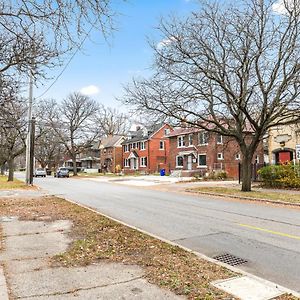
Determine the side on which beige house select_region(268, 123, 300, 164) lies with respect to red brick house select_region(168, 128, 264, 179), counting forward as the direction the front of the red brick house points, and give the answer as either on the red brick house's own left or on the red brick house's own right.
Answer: on the red brick house's own left

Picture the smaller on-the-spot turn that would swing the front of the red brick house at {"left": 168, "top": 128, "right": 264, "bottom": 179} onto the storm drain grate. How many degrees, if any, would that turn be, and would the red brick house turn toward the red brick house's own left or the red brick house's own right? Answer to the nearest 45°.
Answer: approximately 45° to the red brick house's own left

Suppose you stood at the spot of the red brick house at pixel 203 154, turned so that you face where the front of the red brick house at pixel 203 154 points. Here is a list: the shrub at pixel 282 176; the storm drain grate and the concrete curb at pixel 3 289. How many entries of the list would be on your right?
0

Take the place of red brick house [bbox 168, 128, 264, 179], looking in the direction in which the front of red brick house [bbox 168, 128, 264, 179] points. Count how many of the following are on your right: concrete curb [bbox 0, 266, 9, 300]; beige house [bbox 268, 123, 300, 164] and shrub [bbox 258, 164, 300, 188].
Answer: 0

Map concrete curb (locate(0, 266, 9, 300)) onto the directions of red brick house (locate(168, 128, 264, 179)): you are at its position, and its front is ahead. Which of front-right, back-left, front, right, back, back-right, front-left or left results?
front-left

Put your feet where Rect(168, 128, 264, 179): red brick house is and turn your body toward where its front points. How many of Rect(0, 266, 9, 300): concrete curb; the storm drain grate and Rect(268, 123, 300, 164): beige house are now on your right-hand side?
0

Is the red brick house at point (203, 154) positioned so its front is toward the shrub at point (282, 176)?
no

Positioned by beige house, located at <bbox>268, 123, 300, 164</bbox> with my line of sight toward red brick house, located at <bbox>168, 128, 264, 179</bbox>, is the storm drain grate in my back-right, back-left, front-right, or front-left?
back-left

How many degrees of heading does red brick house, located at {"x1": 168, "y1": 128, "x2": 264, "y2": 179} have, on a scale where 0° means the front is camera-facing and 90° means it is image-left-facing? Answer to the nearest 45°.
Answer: approximately 45°

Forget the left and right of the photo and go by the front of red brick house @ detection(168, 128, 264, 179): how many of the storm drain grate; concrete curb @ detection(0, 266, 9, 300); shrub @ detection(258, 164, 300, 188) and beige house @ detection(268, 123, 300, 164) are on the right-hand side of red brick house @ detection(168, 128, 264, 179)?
0

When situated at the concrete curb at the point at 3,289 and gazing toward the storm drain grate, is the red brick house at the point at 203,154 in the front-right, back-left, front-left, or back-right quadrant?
front-left
